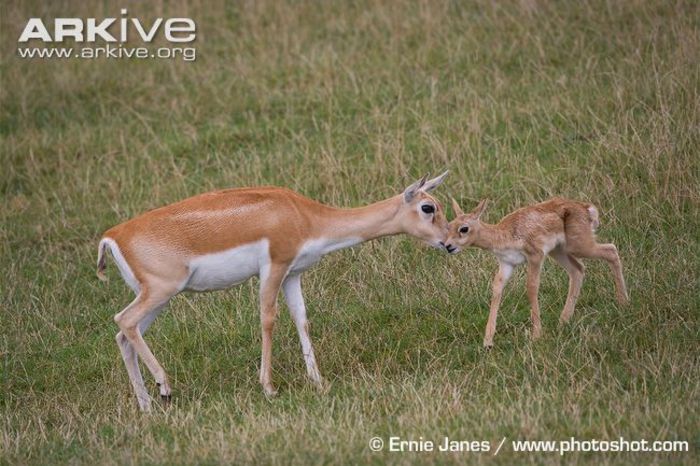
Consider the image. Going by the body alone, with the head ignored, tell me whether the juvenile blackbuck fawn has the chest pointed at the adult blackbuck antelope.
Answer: yes

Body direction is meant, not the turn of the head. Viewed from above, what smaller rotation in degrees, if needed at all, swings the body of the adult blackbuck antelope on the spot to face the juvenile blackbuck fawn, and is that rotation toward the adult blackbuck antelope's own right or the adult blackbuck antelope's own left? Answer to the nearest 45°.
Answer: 0° — it already faces it

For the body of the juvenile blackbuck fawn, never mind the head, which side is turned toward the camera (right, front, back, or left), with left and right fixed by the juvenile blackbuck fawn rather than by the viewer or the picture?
left

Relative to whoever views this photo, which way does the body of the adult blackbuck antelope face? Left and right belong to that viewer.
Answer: facing to the right of the viewer

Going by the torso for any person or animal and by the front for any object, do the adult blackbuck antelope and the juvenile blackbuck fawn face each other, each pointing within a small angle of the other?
yes

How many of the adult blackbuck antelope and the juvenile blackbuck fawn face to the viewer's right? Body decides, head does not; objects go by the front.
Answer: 1

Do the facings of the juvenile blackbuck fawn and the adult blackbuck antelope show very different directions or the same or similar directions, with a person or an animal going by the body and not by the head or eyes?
very different directions
